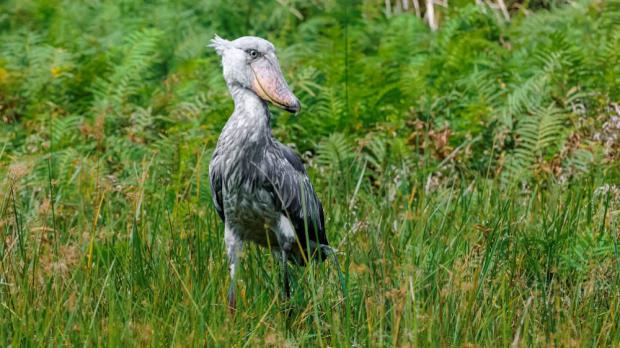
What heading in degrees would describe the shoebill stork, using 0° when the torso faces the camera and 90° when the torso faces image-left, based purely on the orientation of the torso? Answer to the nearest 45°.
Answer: approximately 45°
